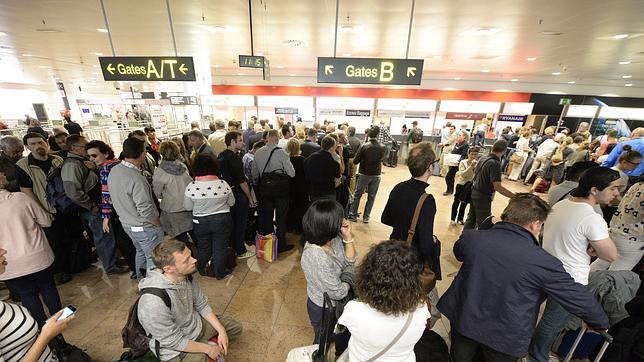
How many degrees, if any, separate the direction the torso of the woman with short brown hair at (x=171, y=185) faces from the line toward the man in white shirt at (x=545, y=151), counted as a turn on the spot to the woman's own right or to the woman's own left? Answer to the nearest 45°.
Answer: approximately 90° to the woman's own right

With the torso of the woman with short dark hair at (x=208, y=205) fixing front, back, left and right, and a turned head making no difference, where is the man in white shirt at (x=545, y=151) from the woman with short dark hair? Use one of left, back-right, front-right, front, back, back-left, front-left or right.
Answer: right

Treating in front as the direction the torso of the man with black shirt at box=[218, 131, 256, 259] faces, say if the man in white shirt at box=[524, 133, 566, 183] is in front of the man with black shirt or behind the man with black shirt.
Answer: in front

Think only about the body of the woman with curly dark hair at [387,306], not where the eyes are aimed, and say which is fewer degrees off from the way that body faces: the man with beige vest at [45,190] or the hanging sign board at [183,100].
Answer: the hanging sign board

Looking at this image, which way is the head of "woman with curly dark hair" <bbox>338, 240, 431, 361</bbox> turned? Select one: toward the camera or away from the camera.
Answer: away from the camera

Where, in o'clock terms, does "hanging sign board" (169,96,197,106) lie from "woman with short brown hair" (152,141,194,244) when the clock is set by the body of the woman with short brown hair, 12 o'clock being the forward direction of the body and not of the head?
The hanging sign board is roughly at 12 o'clock from the woman with short brown hair.

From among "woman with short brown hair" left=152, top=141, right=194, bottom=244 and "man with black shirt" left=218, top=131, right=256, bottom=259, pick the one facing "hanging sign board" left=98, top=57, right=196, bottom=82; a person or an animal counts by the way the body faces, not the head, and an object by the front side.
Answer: the woman with short brown hair

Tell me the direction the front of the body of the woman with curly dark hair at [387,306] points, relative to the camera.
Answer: away from the camera

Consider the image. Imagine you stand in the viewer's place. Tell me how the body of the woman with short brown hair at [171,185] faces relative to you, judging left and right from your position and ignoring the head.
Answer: facing away from the viewer

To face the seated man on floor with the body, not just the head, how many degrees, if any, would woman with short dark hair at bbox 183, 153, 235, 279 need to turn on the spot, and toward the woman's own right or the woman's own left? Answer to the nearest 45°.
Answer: approximately 180°

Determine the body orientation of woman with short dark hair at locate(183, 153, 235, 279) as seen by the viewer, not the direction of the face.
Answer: away from the camera

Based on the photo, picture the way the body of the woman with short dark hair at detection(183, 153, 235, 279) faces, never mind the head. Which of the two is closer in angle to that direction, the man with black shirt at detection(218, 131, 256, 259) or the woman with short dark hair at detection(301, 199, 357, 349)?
the man with black shirt
